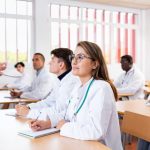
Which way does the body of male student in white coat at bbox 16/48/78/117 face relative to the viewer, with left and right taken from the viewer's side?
facing to the left of the viewer

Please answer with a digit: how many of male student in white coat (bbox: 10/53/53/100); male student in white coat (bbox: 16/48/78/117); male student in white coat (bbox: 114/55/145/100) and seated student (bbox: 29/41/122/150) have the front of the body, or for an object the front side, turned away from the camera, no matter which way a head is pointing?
0

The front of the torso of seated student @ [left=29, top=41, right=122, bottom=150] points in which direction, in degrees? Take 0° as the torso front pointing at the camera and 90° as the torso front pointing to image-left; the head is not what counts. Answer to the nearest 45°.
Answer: approximately 45°

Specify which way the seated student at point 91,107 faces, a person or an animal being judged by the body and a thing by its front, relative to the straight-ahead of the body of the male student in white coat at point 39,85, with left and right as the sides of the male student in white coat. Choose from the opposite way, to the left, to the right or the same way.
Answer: the same way

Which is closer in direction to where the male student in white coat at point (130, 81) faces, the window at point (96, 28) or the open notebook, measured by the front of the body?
the open notebook

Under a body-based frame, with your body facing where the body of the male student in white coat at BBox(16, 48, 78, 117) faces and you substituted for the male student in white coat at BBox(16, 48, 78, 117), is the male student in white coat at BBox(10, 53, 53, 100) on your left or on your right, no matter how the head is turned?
on your right

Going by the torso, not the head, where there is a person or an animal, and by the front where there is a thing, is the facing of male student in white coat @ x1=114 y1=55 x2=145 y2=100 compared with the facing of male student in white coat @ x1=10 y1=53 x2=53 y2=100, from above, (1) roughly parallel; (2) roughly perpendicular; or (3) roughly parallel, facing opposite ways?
roughly parallel

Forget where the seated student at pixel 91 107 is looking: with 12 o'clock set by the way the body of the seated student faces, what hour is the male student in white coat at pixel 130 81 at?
The male student in white coat is roughly at 5 o'clock from the seated student.

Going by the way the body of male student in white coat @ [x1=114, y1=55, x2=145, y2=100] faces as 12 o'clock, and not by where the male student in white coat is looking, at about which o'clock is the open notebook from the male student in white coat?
The open notebook is roughly at 11 o'clock from the male student in white coat.

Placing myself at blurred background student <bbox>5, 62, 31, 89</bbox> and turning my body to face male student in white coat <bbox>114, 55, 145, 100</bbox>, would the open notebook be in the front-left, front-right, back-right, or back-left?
front-right

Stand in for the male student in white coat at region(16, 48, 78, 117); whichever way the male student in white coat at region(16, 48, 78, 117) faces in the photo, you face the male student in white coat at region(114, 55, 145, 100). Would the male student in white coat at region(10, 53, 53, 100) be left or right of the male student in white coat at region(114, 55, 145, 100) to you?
left

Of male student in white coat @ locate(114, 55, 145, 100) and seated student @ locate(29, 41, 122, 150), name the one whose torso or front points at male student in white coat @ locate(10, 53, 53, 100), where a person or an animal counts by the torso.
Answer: male student in white coat @ locate(114, 55, 145, 100)

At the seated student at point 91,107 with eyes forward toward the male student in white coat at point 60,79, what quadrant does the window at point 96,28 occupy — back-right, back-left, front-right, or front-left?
front-right

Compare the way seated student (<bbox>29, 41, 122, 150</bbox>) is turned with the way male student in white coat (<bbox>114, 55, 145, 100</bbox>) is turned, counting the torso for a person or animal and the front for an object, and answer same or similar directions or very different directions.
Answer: same or similar directions

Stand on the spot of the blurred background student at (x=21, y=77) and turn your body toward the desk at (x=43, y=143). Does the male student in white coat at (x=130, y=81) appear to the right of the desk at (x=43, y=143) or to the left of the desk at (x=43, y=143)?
left

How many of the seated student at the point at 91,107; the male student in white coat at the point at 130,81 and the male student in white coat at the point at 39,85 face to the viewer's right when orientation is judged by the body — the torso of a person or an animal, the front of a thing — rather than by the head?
0
